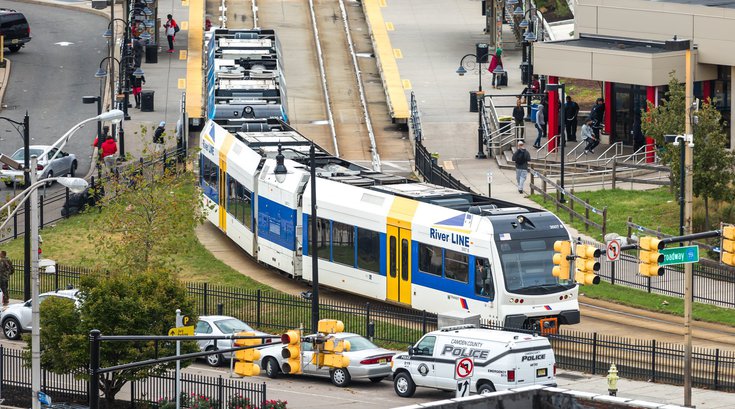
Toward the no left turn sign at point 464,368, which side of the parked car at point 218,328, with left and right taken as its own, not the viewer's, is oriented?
back

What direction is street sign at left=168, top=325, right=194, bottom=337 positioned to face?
toward the camera

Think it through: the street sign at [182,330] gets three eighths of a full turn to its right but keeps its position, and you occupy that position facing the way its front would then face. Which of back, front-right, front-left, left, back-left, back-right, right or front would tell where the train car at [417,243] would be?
right

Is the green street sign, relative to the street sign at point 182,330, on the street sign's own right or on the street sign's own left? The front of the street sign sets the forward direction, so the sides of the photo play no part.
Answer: on the street sign's own left

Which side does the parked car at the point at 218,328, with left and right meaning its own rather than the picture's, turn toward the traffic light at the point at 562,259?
back

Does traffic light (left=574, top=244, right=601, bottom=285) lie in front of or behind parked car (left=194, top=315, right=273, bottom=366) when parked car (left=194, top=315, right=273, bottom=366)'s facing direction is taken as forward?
behind

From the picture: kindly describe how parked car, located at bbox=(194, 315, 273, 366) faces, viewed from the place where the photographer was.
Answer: facing away from the viewer and to the left of the viewer

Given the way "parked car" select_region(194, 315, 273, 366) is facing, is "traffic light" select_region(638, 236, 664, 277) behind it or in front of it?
behind

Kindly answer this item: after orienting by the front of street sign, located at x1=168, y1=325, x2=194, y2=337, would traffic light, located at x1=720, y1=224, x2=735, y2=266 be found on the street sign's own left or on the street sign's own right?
on the street sign's own left
